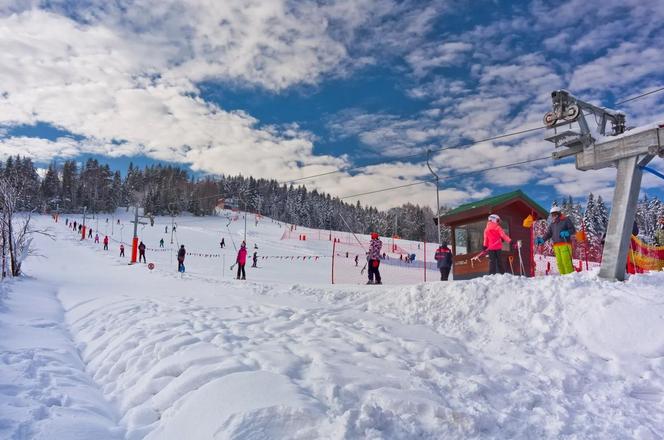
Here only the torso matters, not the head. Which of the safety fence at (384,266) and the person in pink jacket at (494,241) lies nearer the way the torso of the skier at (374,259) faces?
the safety fence

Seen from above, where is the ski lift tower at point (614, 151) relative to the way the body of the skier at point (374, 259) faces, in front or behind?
behind

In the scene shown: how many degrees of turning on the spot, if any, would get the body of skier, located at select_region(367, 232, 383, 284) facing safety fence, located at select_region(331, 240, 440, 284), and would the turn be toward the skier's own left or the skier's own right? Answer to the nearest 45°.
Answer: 0° — they already face it

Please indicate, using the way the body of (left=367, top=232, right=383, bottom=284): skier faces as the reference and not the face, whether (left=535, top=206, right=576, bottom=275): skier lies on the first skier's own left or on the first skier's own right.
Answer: on the first skier's own right

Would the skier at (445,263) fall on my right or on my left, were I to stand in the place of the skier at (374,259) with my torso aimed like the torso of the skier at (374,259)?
on my right

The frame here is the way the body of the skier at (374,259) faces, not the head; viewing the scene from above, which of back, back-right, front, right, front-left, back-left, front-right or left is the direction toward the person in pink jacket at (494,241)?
back-right

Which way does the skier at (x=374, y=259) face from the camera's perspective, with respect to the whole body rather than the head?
away from the camera
